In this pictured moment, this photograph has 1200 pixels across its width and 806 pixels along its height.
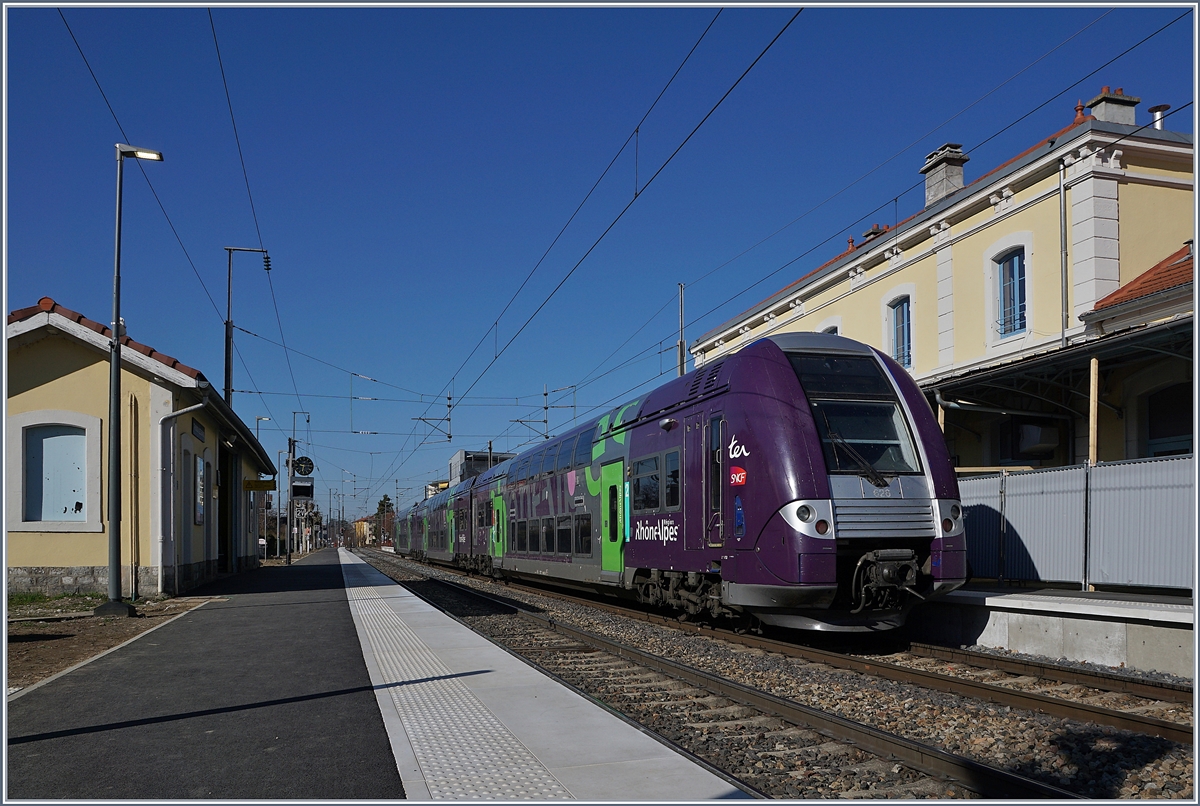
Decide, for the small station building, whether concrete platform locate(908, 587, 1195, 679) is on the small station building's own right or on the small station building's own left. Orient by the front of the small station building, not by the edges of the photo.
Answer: on the small station building's own right

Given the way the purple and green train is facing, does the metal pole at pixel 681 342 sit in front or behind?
behind

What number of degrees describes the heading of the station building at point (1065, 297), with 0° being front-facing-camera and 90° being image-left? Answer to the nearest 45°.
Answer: approximately 45°

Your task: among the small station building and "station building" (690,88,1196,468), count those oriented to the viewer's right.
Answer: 1

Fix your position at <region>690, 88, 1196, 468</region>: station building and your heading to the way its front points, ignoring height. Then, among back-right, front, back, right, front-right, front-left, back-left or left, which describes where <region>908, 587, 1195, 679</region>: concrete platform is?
front-left

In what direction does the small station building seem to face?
to the viewer's right

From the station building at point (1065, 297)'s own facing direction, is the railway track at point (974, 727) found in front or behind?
in front

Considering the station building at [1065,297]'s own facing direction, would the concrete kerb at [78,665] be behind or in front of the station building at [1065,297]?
in front

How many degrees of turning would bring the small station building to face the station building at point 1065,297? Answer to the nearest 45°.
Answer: approximately 45° to its right

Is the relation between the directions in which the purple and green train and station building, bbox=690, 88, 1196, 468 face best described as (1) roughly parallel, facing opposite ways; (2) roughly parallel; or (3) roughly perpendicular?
roughly perpendicular
